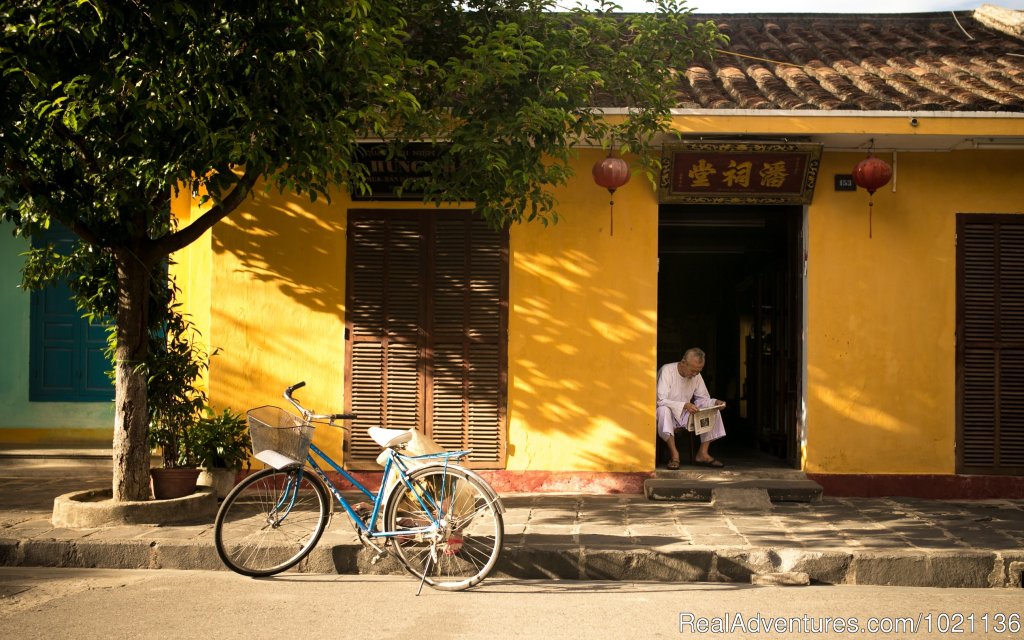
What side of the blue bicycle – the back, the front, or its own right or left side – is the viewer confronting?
left

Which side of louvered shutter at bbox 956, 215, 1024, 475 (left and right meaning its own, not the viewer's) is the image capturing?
front

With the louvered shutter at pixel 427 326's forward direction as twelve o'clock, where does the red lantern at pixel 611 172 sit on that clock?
The red lantern is roughly at 10 o'clock from the louvered shutter.

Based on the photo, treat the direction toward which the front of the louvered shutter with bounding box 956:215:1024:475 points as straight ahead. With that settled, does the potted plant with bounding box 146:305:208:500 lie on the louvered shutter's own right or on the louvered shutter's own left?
on the louvered shutter's own right

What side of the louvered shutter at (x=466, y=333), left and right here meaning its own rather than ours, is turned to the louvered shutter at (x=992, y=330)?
left

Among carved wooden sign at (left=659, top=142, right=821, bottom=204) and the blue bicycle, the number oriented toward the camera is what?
1

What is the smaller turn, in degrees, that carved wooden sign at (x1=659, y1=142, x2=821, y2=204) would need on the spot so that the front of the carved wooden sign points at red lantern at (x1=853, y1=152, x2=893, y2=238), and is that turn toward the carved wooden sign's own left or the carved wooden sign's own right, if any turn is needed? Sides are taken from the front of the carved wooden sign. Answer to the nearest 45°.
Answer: approximately 90° to the carved wooden sign's own left

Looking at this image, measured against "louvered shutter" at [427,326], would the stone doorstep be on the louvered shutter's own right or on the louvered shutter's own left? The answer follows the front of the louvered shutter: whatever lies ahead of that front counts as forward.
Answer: on the louvered shutter's own left

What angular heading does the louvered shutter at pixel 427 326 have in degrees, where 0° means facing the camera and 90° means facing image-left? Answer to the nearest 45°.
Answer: approximately 0°

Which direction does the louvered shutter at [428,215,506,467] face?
toward the camera

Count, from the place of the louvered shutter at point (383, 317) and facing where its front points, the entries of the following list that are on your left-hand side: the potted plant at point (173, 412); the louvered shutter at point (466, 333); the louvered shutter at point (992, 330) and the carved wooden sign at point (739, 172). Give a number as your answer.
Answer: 3

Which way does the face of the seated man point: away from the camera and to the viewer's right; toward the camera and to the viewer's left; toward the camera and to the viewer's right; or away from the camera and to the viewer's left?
toward the camera and to the viewer's right

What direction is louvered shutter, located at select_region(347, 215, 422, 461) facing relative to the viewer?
toward the camera
